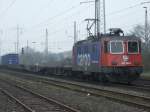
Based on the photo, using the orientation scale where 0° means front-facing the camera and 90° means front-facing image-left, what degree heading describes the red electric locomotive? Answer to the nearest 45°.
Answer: approximately 315°
